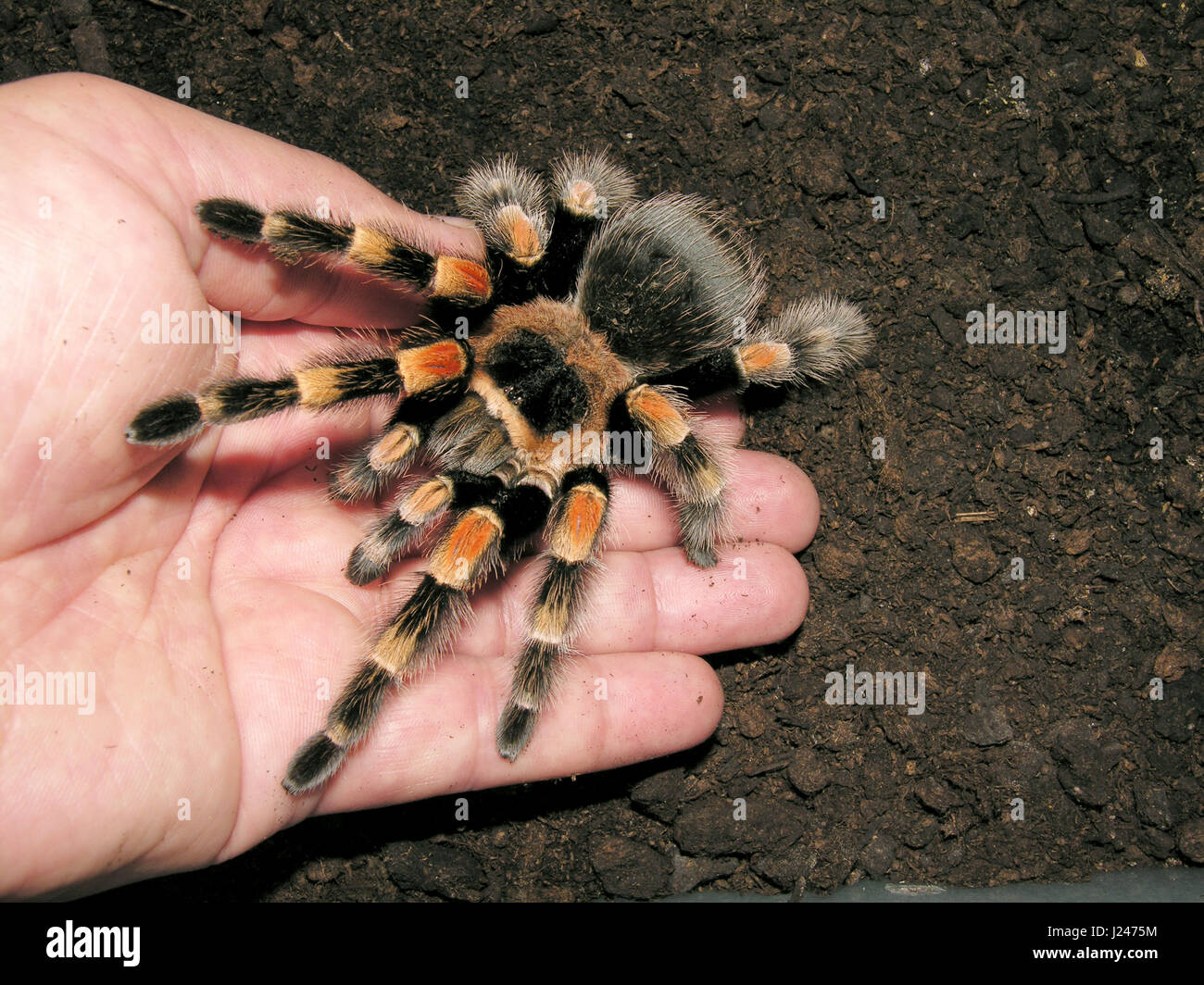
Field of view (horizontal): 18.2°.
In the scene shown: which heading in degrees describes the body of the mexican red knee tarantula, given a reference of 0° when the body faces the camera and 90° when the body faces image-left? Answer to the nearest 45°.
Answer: approximately 45°

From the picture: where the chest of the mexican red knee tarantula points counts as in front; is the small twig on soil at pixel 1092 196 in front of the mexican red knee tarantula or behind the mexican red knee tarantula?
behind

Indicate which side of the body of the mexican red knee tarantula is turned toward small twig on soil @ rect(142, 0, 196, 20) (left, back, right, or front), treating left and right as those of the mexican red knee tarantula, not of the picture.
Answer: right
